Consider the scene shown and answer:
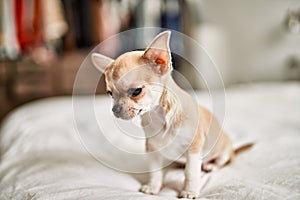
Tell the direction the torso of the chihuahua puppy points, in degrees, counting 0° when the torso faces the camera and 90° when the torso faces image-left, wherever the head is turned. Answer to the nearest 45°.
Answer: approximately 45°

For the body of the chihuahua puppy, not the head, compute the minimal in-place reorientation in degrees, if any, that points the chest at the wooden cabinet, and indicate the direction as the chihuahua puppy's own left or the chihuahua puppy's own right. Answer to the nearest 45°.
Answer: approximately 90° to the chihuahua puppy's own right
